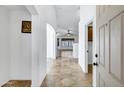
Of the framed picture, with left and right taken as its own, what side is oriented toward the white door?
front
